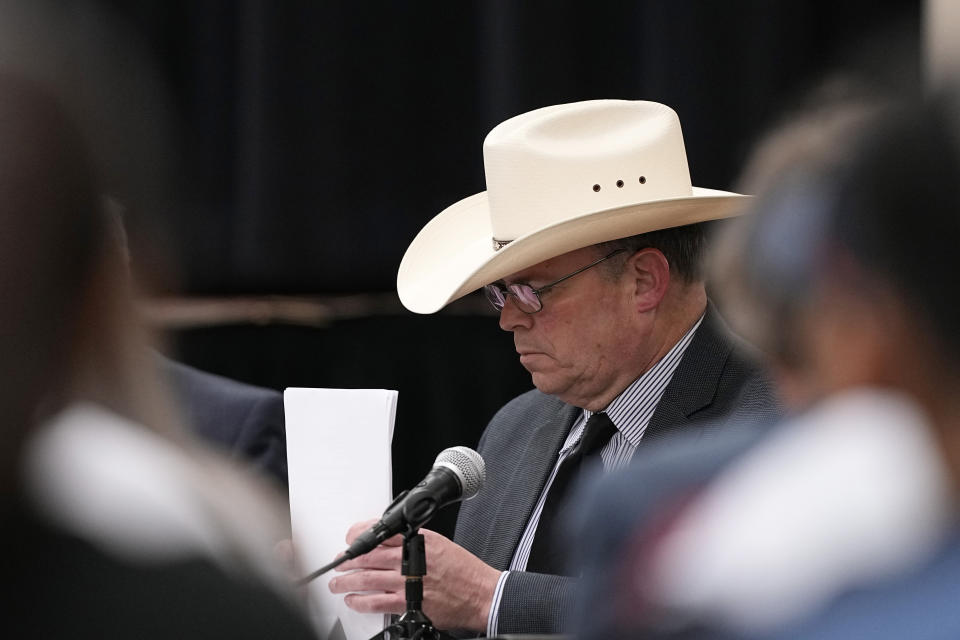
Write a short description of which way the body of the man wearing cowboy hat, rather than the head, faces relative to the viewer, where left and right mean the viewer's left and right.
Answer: facing the viewer and to the left of the viewer

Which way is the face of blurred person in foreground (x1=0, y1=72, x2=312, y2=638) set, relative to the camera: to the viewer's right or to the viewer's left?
to the viewer's right

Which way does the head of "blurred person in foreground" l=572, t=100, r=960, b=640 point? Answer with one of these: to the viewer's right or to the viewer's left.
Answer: to the viewer's left

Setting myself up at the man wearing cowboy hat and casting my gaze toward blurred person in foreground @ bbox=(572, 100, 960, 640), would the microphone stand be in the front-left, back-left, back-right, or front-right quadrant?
front-right

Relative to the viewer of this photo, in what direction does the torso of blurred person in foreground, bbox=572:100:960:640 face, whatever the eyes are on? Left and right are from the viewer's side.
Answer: facing away from the viewer and to the left of the viewer

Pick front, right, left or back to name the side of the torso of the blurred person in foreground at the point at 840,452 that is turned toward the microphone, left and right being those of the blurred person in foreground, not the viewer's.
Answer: front

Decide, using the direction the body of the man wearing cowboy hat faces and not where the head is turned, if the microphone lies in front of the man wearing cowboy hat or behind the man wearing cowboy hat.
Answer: in front

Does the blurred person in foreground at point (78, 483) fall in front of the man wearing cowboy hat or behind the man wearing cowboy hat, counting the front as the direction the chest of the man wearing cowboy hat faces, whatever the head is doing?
in front

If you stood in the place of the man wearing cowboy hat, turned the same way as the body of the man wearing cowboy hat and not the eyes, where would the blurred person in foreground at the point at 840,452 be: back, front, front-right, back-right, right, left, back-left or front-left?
front-left

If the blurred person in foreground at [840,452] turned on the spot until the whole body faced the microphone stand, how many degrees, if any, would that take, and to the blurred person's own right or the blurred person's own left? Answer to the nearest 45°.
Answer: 0° — they already face it

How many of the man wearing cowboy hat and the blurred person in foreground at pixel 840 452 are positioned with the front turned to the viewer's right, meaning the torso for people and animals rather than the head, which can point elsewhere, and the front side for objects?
0

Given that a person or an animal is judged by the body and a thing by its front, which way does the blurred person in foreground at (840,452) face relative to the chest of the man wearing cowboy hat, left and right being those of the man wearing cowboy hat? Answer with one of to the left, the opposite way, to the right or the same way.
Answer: to the right
